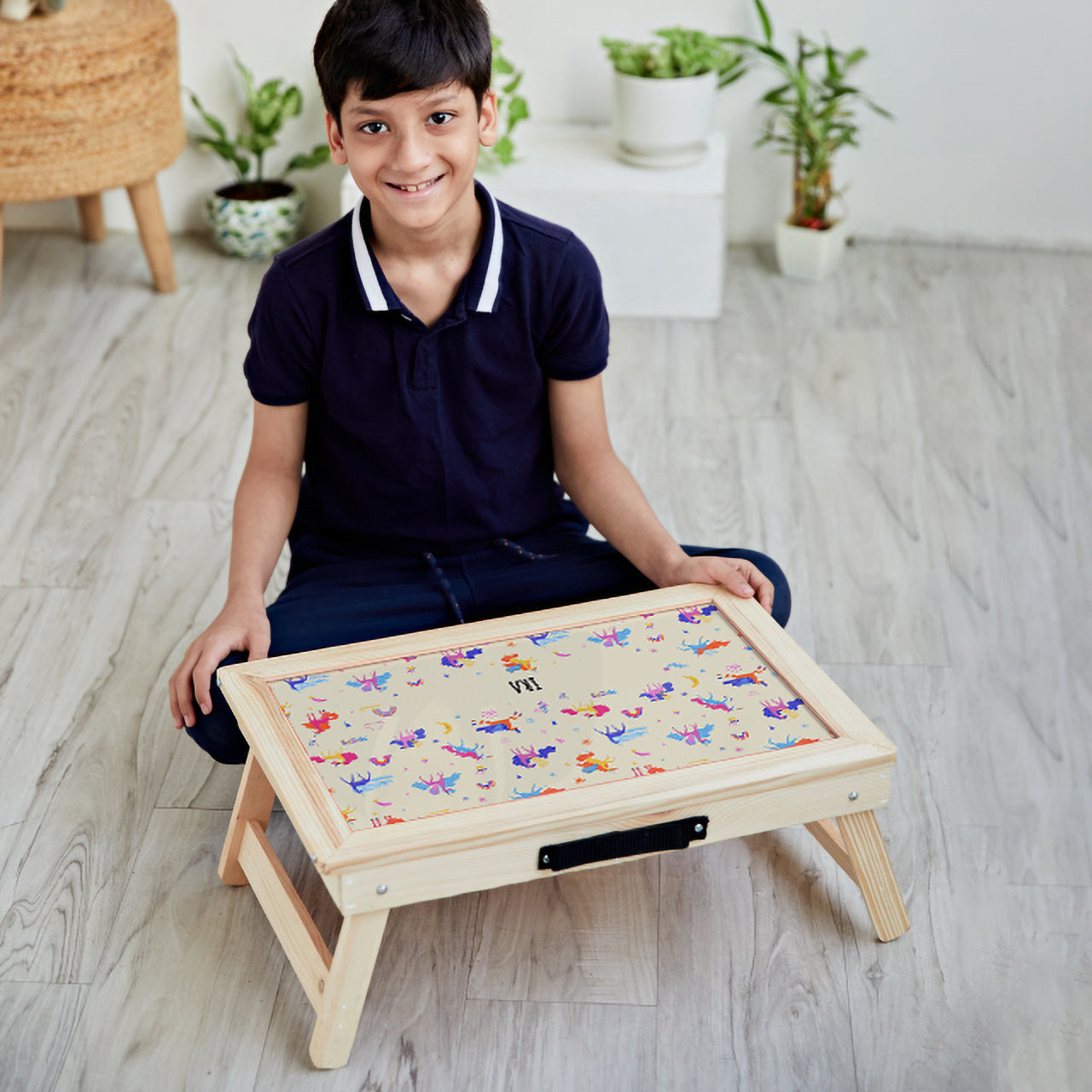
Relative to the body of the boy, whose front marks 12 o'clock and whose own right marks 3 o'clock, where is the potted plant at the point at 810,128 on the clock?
The potted plant is roughly at 7 o'clock from the boy.

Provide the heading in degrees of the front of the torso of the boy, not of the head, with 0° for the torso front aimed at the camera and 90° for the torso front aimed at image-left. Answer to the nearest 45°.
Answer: approximately 0°

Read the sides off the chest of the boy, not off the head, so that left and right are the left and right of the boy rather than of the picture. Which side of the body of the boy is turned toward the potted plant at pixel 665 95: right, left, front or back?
back

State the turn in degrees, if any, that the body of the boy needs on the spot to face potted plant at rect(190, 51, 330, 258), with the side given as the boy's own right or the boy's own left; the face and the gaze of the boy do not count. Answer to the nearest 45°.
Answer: approximately 180°

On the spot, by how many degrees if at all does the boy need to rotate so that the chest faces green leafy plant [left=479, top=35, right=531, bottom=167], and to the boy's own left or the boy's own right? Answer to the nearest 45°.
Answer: approximately 180°
